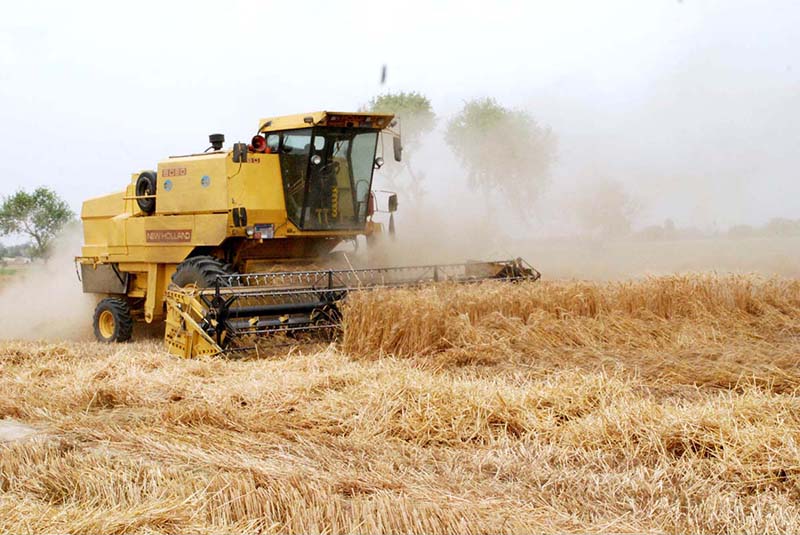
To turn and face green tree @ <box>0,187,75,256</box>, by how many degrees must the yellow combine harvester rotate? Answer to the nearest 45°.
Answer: approximately 135° to its left

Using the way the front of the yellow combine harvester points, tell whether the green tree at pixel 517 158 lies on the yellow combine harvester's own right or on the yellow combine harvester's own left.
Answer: on the yellow combine harvester's own left

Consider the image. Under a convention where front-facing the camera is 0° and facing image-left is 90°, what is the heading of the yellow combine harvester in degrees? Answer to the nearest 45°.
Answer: approximately 315°

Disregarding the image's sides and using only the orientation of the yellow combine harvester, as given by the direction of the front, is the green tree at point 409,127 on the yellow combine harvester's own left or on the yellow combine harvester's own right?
on the yellow combine harvester's own left
